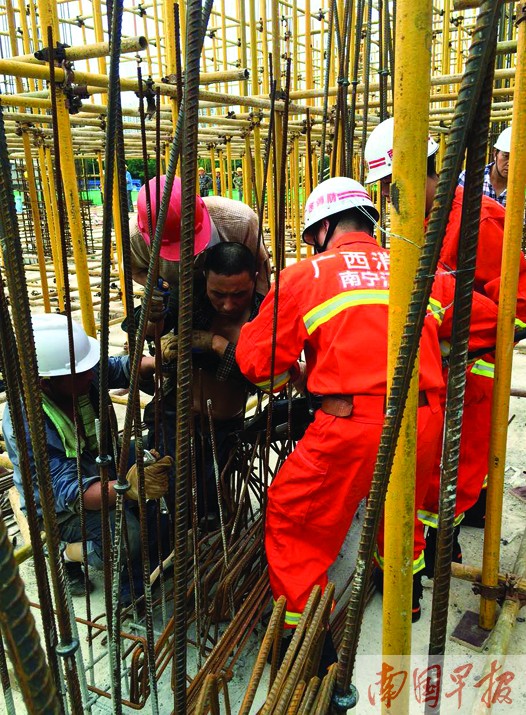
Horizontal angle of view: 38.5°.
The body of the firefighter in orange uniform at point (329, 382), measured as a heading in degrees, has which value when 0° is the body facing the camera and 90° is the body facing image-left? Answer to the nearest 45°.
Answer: approximately 135°

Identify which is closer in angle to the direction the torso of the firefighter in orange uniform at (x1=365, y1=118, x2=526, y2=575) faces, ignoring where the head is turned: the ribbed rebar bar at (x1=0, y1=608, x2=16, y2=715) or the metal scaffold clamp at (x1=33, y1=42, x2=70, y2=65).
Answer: the metal scaffold clamp

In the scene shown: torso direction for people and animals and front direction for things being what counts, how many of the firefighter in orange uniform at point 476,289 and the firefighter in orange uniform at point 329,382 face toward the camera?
0

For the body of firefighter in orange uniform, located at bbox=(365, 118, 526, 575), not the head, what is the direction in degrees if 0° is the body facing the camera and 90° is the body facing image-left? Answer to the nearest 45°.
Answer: approximately 90°

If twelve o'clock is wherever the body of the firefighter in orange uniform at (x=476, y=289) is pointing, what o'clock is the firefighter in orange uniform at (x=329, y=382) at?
the firefighter in orange uniform at (x=329, y=382) is roughly at 10 o'clock from the firefighter in orange uniform at (x=476, y=289).

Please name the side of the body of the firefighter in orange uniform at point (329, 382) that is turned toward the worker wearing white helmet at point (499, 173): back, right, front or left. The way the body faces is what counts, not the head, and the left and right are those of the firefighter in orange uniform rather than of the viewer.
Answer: right

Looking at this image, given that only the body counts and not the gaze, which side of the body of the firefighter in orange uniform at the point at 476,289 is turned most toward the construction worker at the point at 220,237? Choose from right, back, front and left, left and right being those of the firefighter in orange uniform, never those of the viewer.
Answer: front

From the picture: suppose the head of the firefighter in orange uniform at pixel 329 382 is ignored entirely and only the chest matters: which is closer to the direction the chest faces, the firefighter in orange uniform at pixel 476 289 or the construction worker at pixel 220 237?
the construction worker

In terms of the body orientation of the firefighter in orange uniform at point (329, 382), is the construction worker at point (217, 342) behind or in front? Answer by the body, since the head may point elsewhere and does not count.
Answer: in front

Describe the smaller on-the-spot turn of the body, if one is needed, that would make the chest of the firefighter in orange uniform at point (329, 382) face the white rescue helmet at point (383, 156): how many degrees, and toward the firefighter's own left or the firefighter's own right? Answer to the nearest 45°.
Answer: approximately 45° to the firefighter's own right

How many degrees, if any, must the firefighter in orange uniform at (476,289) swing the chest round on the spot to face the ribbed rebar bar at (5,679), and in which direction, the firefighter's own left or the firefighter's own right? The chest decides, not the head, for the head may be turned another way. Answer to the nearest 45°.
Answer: approximately 45° to the firefighter's own left

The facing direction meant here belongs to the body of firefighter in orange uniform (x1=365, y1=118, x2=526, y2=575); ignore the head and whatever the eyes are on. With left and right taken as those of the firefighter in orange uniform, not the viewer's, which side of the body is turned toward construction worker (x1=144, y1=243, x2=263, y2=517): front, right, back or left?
front

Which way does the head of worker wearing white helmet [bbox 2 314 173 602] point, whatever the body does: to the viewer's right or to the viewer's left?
to the viewer's right

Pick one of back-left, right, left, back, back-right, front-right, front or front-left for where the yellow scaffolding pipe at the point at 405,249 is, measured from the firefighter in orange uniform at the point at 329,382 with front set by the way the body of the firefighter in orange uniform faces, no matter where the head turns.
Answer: back-left

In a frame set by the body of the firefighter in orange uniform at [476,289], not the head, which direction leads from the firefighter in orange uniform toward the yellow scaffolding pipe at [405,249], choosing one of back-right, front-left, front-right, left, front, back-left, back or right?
left

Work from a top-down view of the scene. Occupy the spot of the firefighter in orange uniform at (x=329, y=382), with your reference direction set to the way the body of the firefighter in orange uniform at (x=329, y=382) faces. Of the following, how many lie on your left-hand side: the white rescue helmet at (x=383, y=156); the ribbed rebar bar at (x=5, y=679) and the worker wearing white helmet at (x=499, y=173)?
1
